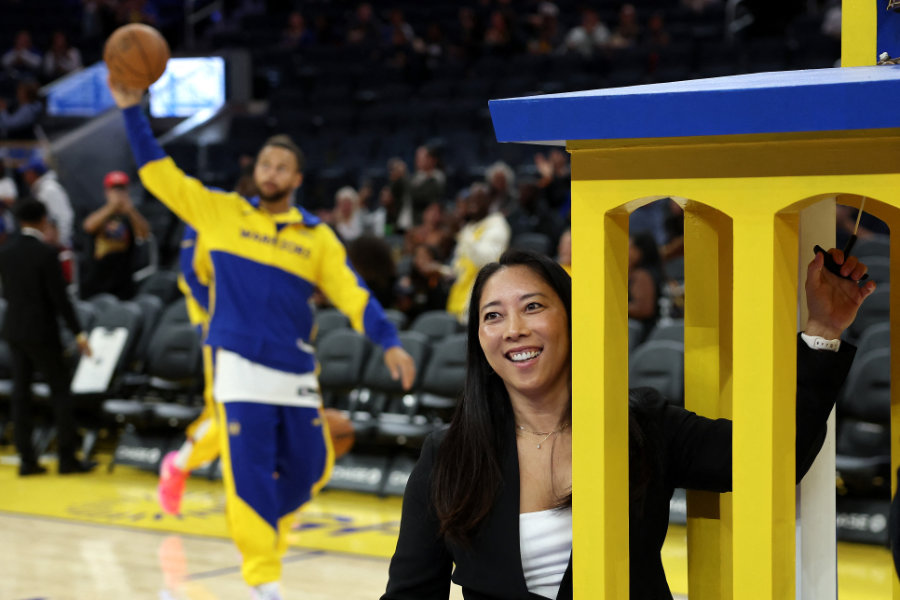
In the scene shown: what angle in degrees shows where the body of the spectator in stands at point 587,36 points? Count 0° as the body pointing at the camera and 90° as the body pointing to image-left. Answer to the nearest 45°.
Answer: approximately 0°

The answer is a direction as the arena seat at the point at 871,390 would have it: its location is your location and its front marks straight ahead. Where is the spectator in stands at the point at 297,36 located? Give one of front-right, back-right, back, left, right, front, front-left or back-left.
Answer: back-right

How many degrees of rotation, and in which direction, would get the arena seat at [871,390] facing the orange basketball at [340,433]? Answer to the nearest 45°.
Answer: approximately 90° to its right

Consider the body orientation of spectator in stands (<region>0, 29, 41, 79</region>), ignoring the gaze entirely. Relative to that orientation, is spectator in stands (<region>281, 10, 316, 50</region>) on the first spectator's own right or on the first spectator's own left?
on the first spectator's own left

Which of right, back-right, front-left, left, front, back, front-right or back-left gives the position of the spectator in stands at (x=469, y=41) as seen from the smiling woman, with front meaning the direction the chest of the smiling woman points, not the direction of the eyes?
back

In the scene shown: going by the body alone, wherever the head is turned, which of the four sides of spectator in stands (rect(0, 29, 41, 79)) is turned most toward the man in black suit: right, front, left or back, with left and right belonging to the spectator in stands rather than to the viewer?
front

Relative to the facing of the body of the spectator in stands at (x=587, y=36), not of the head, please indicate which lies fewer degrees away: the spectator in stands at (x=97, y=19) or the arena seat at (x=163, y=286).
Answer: the arena seat

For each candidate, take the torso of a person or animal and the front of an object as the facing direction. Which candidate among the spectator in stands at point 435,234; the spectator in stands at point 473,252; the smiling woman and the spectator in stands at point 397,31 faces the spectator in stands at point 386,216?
the spectator in stands at point 397,31
